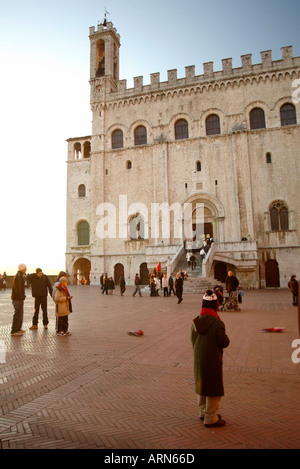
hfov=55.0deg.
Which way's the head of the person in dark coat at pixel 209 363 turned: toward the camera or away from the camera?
away from the camera

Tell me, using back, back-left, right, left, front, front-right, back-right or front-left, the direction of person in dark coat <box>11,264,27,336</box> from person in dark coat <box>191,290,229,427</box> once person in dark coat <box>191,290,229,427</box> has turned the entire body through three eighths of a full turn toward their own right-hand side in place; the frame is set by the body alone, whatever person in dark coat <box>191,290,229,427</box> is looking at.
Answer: back-right

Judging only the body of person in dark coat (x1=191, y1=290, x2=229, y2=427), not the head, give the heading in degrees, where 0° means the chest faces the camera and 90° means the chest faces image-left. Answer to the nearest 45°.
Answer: approximately 225°

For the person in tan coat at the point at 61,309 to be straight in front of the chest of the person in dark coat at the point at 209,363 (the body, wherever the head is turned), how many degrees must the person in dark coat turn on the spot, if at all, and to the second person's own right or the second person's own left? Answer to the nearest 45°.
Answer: approximately 90° to the second person's own left
